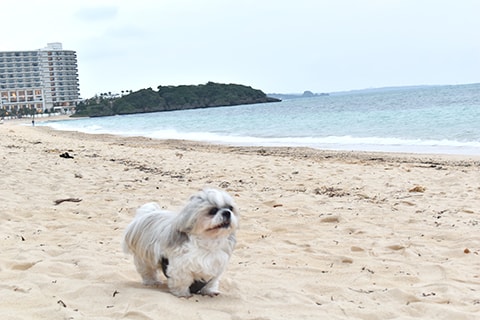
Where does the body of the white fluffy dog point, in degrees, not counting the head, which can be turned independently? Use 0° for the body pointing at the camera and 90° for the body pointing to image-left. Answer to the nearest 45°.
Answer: approximately 315°
